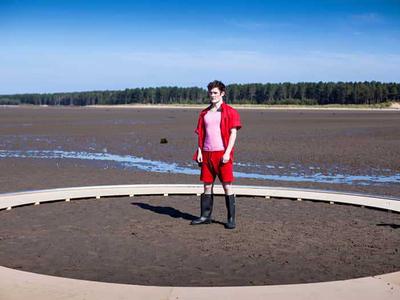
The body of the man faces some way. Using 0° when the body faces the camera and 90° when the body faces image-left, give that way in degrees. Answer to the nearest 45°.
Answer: approximately 45°
